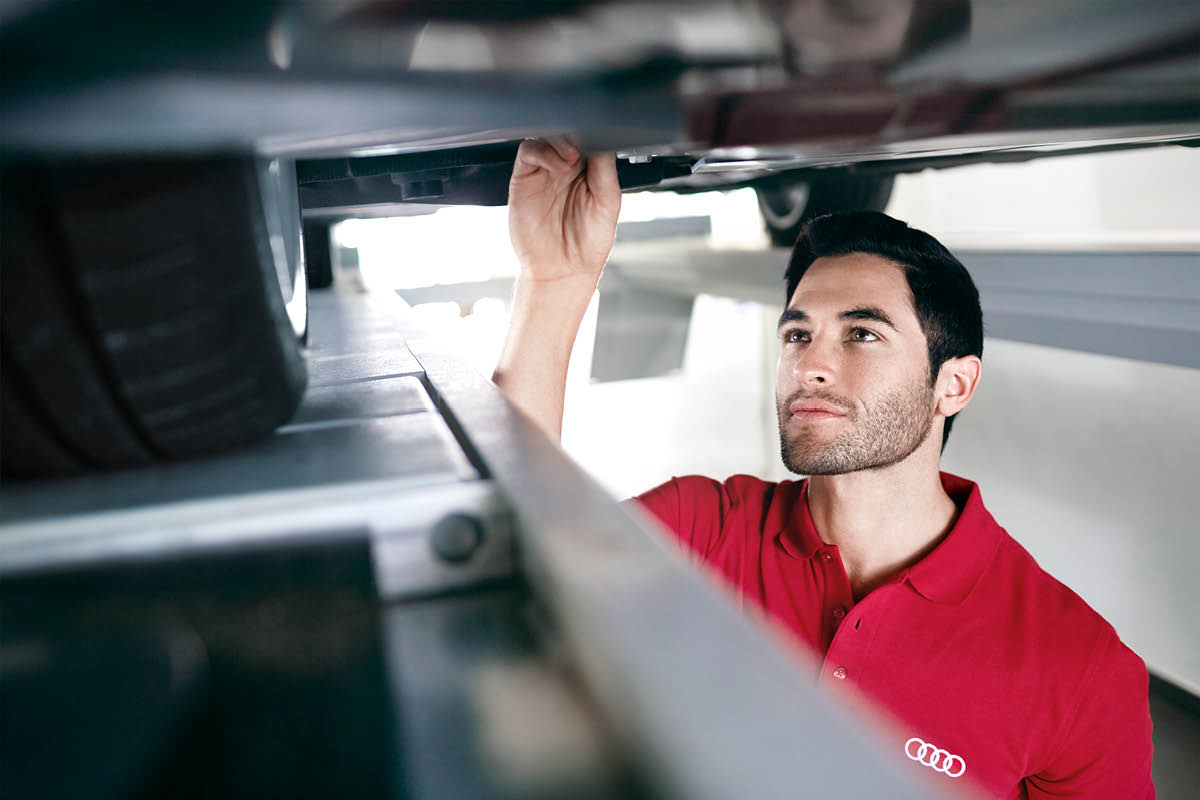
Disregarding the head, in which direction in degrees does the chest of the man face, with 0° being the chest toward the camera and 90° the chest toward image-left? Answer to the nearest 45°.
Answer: approximately 45°
